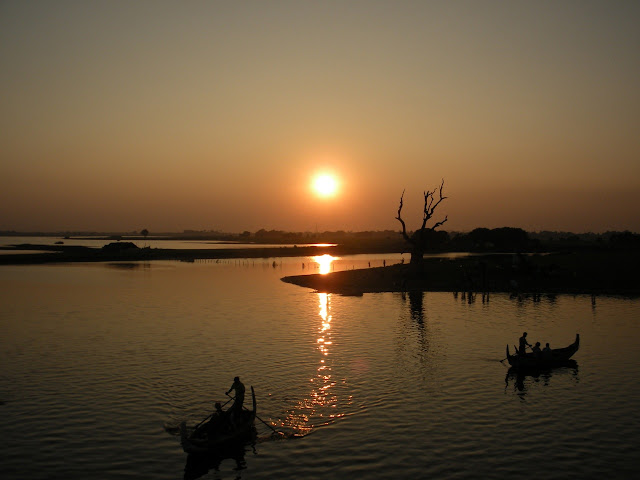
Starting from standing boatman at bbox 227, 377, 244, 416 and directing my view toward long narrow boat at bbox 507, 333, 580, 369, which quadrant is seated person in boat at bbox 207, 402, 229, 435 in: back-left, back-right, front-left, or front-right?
back-right

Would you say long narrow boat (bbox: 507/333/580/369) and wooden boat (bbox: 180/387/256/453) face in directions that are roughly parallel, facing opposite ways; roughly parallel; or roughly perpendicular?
roughly perpendicular

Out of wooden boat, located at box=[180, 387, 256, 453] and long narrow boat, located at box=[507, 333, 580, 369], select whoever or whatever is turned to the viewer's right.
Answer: the long narrow boat

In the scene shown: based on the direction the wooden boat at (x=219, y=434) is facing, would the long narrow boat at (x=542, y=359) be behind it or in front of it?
behind

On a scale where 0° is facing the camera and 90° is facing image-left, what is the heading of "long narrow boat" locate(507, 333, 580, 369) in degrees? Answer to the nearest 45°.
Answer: approximately 270°

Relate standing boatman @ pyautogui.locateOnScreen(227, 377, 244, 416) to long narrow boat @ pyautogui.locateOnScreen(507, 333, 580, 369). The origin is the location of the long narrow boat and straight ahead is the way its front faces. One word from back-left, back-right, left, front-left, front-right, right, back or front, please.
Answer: back-right

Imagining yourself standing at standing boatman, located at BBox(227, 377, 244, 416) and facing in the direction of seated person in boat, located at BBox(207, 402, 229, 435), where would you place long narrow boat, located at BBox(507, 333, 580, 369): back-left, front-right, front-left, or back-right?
back-left

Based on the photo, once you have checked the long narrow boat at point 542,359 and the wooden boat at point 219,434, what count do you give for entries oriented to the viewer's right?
1

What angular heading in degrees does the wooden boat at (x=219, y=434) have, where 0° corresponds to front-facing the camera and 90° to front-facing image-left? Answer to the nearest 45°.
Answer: approximately 45°

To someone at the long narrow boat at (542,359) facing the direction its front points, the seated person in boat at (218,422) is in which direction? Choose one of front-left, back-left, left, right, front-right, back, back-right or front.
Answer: back-right
